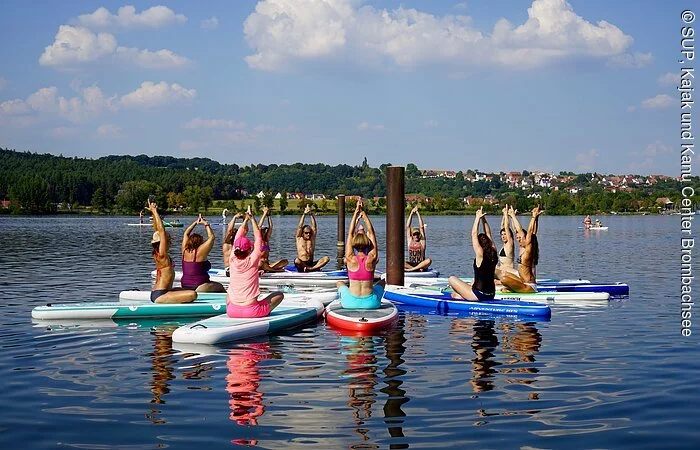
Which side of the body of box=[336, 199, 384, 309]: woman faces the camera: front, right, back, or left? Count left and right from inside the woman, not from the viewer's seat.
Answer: back

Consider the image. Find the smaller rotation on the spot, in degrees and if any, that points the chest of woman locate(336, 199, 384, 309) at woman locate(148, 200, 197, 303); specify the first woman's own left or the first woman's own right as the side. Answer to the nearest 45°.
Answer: approximately 90° to the first woman's own left

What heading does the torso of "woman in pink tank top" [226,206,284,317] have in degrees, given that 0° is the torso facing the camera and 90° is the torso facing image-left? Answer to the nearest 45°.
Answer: approximately 225°

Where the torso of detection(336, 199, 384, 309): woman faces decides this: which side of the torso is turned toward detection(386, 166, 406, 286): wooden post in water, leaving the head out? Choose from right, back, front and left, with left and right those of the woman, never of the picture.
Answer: front

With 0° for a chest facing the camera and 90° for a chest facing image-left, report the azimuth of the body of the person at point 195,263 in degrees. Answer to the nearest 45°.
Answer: approximately 225°

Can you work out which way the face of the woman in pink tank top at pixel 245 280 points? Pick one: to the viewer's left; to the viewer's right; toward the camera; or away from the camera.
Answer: away from the camera

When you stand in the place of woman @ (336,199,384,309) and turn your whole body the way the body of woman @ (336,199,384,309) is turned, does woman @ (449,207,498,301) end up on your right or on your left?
on your right

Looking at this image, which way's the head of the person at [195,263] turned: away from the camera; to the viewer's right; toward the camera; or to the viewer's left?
away from the camera

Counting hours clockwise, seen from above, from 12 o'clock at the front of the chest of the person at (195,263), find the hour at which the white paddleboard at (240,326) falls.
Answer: The white paddleboard is roughly at 4 o'clock from the person.
